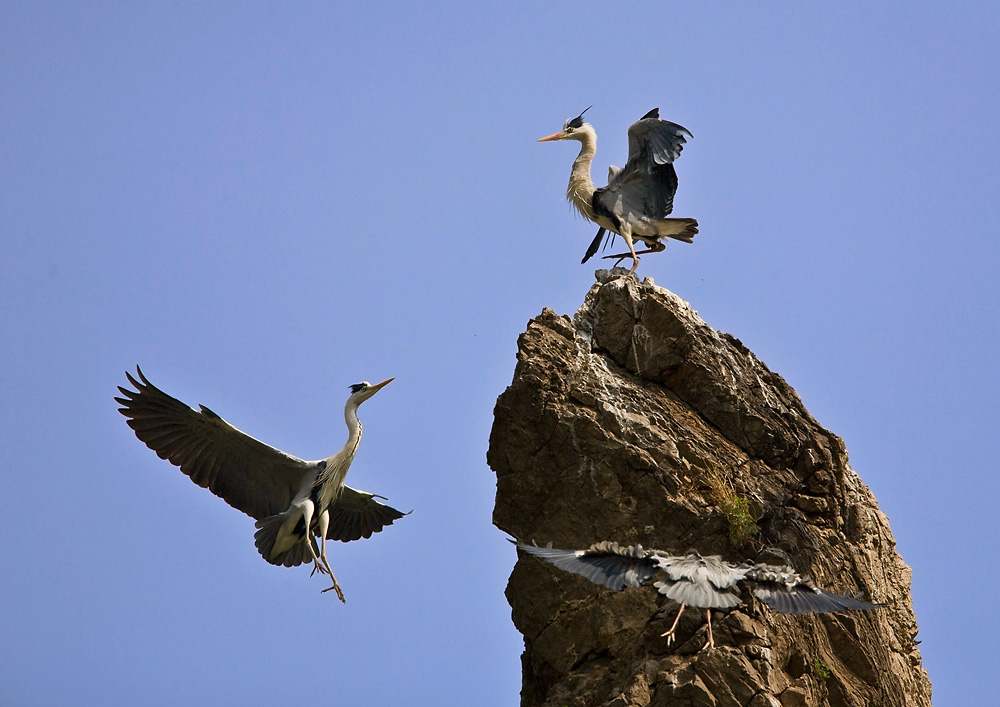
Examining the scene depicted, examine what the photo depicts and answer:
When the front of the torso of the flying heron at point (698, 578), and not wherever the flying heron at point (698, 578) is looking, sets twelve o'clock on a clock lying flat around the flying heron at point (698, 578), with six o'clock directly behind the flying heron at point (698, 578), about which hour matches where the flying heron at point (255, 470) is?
the flying heron at point (255, 470) is roughly at 10 o'clock from the flying heron at point (698, 578).

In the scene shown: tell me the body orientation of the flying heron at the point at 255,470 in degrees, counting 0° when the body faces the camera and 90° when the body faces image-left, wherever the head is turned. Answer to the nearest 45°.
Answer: approximately 315°

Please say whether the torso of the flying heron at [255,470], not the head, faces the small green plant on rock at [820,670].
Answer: yes

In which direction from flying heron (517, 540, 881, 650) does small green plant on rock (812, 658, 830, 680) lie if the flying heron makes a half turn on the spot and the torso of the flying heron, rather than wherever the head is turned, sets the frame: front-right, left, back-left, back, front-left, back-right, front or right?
back-left

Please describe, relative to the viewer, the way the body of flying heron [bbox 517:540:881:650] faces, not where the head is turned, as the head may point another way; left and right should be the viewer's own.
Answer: facing away from the viewer

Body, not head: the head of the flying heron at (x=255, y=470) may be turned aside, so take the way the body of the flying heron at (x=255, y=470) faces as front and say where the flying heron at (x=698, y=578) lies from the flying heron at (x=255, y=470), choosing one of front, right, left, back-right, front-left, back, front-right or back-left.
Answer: front

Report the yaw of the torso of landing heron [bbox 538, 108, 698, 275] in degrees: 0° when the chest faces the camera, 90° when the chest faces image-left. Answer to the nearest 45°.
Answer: approximately 90°

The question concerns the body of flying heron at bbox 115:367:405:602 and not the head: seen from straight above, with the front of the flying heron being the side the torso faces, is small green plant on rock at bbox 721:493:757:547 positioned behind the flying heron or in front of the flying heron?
in front
